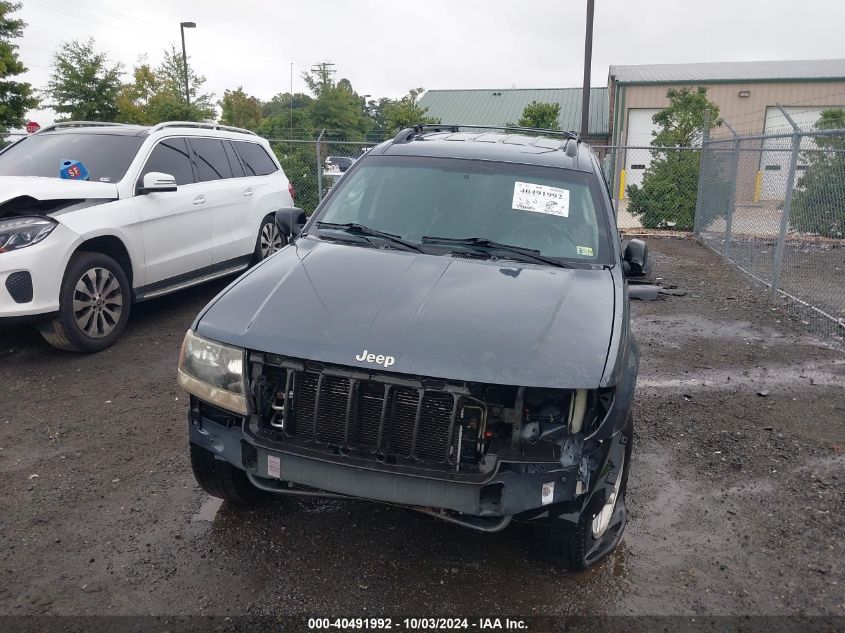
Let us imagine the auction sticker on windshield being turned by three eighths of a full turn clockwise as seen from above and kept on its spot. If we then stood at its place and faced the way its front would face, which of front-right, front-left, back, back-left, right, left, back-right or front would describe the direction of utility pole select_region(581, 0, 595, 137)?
front-right

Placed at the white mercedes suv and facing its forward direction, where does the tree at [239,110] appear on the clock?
The tree is roughly at 5 o'clock from the white mercedes suv.

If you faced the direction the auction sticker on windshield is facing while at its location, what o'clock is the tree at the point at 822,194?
The tree is roughly at 7 o'clock from the auction sticker on windshield.

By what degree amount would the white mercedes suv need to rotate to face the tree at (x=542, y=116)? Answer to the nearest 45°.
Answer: approximately 180°

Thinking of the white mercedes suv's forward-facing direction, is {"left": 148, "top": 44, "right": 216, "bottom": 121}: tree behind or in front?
behind

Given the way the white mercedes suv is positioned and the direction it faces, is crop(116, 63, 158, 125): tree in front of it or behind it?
behind

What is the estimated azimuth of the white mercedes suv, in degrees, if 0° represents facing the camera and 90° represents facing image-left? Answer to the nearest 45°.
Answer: approximately 45°

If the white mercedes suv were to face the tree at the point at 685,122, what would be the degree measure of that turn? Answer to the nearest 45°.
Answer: approximately 180°

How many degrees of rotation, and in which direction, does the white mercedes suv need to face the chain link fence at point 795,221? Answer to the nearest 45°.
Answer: approximately 135° to its left
